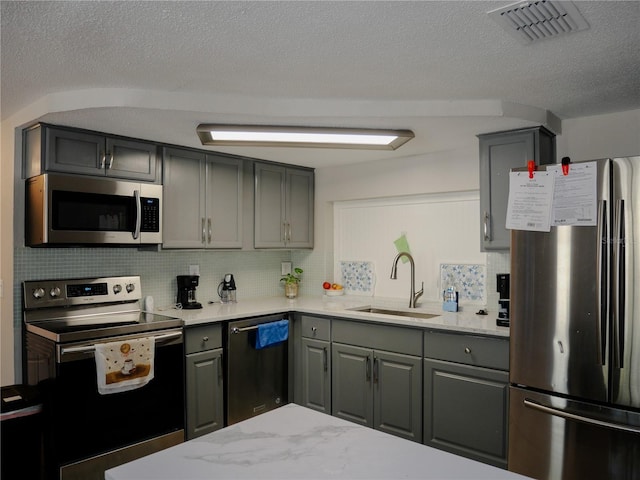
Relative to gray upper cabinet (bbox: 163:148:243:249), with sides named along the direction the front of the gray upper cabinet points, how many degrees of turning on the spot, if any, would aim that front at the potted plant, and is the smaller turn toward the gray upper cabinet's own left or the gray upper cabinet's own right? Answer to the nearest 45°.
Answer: approximately 90° to the gray upper cabinet's own left

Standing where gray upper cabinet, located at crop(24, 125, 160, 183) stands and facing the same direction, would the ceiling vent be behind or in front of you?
in front

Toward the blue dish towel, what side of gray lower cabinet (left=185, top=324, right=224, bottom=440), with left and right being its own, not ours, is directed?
left

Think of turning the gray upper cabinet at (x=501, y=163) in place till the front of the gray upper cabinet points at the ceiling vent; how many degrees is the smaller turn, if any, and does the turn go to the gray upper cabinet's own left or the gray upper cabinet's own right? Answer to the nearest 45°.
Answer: approximately 45° to the gray upper cabinet's own left

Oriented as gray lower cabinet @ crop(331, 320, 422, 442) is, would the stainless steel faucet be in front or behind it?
behind

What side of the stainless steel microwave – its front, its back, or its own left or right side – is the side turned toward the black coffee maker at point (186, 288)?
left
